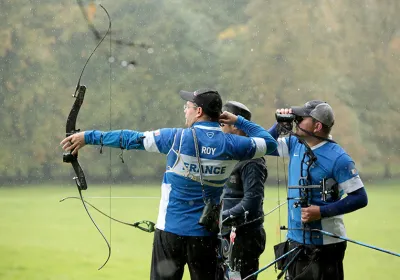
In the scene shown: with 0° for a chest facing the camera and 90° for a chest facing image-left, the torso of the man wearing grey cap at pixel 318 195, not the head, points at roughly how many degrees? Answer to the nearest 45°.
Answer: approximately 45°

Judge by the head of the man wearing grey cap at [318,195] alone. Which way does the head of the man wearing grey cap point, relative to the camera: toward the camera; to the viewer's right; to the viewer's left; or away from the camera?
to the viewer's left
